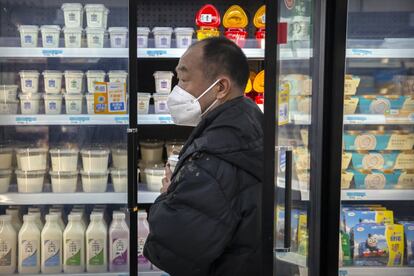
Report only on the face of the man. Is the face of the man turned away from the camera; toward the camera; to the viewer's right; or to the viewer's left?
to the viewer's left

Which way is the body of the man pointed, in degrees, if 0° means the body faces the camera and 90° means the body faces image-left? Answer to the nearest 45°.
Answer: approximately 90°

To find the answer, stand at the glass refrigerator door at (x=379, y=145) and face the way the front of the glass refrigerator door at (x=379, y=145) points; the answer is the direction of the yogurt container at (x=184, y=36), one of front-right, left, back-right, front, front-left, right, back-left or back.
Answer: right

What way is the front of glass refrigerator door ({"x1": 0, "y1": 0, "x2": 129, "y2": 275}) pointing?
toward the camera

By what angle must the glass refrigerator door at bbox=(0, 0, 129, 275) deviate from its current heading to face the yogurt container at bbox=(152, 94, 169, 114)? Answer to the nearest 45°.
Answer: approximately 90° to its left

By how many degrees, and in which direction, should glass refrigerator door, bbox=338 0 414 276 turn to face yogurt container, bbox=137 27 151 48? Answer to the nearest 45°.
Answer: approximately 90° to its right

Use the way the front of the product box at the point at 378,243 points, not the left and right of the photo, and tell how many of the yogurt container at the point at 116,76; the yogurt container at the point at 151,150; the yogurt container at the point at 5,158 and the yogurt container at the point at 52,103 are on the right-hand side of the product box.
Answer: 4

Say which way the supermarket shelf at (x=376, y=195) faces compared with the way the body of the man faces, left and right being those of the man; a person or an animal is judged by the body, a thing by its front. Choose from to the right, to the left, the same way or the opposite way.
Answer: to the left

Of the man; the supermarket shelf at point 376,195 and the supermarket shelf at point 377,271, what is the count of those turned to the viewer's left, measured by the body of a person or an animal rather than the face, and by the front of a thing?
1

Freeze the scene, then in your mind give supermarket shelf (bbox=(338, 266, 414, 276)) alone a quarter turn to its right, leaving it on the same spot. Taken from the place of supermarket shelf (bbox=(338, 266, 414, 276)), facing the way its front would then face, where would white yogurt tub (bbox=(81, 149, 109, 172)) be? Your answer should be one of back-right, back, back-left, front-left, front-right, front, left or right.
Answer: front

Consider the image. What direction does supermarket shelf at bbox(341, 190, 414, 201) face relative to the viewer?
toward the camera

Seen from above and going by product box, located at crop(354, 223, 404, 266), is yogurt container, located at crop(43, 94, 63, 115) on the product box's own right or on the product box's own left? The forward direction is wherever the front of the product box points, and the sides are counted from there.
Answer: on the product box's own right

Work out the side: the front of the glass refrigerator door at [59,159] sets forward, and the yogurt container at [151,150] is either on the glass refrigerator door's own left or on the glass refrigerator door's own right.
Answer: on the glass refrigerator door's own left

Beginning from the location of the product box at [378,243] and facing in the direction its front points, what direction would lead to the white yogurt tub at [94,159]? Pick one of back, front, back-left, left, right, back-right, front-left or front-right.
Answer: right
